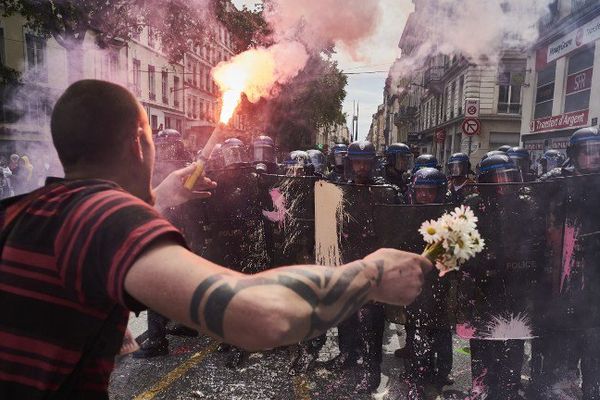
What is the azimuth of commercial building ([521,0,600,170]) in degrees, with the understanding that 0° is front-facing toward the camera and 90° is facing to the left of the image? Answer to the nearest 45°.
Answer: approximately 45°

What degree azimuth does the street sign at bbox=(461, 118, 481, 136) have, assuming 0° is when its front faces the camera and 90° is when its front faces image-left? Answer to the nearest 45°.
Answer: approximately 0°

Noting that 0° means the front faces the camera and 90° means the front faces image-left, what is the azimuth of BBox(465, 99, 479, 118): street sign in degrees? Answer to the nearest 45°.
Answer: approximately 0°

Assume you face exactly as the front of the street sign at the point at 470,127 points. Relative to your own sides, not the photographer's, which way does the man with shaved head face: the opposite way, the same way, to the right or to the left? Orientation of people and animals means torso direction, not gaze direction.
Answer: the opposite way

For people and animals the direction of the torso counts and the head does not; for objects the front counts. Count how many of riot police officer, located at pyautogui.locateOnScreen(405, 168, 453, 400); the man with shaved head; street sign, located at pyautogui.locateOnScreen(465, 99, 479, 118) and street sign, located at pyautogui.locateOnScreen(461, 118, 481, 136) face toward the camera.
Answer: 3

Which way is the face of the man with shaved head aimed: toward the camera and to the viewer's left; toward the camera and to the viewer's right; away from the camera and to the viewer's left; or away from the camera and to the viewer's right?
away from the camera and to the viewer's right

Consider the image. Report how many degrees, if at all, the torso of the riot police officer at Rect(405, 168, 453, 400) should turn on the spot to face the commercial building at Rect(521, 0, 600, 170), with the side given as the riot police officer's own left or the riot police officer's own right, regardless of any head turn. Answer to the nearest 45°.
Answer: approximately 180°
